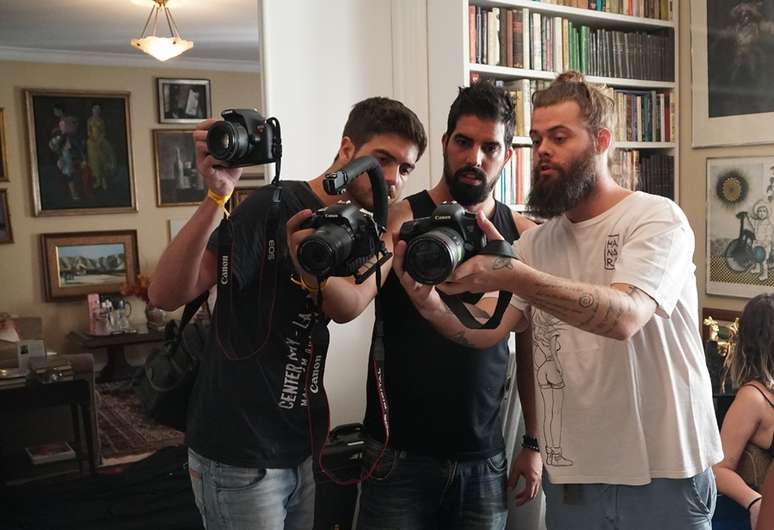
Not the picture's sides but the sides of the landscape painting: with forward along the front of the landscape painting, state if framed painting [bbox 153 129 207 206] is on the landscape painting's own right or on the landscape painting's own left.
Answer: on the landscape painting's own left

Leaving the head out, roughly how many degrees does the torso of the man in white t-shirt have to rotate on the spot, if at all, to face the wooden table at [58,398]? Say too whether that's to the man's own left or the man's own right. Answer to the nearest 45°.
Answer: approximately 90° to the man's own right

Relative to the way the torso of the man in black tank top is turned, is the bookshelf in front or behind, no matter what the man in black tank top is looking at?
behind

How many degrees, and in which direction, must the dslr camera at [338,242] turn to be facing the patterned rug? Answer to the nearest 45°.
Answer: approximately 135° to its right

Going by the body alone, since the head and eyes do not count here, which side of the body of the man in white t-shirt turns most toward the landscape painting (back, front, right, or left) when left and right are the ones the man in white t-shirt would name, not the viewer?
right

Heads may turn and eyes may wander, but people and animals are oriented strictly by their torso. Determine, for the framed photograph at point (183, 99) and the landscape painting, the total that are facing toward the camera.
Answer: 2

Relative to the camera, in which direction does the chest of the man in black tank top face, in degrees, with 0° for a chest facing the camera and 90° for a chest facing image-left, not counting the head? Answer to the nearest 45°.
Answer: approximately 0°

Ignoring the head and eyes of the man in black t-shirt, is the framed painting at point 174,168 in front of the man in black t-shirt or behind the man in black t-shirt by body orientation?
behind

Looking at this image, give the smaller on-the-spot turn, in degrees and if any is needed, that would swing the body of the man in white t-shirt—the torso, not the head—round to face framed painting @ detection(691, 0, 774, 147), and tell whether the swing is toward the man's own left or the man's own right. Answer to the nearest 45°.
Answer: approximately 135° to the man's own right

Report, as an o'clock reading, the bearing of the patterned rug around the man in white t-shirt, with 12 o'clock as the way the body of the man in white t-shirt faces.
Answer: The patterned rug is roughly at 3 o'clock from the man in white t-shirt.
